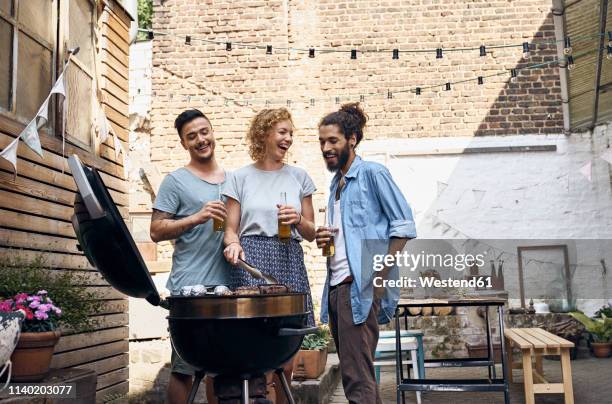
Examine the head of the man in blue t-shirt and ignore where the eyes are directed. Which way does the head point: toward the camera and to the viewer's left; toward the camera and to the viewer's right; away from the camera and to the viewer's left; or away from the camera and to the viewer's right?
toward the camera and to the viewer's right

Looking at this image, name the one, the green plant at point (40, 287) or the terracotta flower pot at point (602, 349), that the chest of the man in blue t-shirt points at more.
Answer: the terracotta flower pot

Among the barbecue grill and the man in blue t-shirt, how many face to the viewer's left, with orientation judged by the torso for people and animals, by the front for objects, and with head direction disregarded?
0

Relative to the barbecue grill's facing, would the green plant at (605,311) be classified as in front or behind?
in front

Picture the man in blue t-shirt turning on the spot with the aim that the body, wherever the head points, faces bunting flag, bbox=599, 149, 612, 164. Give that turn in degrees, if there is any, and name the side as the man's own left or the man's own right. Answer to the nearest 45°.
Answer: approximately 90° to the man's own left

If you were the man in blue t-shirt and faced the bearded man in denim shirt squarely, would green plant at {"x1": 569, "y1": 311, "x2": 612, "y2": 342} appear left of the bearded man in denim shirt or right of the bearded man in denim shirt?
left

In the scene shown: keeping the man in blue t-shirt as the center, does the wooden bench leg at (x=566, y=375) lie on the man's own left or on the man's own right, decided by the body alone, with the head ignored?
on the man's own left

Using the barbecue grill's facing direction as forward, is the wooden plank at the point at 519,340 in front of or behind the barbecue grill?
in front

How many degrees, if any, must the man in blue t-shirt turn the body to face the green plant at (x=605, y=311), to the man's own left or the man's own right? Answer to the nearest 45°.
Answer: approximately 90° to the man's own left

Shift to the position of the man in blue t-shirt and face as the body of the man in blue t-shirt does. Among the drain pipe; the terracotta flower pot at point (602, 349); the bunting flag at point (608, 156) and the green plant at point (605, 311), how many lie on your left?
4

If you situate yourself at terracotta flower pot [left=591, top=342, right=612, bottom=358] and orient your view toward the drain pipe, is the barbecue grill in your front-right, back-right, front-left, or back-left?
back-left

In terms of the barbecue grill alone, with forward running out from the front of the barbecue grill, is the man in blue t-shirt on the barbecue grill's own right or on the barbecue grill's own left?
on the barbecue grill's own left
